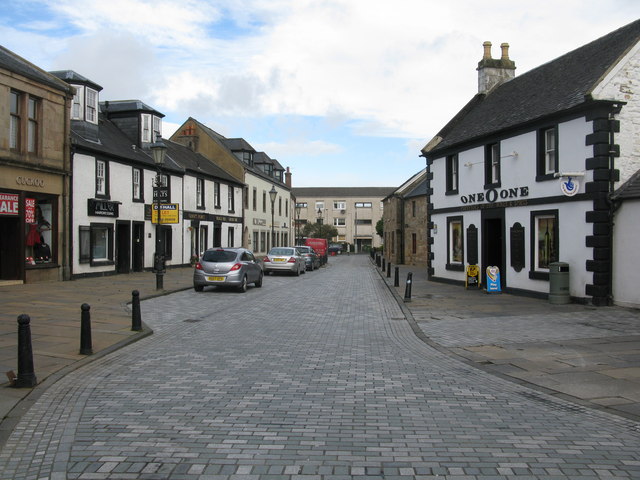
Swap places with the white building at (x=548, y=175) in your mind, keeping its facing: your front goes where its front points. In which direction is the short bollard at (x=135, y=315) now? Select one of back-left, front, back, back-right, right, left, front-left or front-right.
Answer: front

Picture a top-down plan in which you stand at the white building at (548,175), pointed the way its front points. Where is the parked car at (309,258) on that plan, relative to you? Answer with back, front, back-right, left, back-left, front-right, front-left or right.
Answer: right

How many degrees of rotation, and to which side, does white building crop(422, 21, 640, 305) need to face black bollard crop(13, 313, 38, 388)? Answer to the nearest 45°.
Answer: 0° — it already faces it

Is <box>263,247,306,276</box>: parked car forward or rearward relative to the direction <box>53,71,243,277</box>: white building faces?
forward

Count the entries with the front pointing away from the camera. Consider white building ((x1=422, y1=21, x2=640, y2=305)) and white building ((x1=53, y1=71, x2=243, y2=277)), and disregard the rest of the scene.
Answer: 0

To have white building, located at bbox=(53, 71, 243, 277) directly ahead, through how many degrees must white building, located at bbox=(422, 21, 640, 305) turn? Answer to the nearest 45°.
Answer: approximately 45° to its right

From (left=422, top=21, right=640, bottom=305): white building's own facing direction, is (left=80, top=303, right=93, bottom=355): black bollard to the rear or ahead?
ahead

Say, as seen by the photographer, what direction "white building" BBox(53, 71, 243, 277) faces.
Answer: facing the viewer and to the right of the viewer

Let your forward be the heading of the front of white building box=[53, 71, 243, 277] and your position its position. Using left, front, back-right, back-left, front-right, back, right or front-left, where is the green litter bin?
front

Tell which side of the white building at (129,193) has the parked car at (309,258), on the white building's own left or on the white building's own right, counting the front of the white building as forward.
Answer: on the white building's own left

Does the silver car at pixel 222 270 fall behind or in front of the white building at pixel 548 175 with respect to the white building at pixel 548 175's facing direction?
in front

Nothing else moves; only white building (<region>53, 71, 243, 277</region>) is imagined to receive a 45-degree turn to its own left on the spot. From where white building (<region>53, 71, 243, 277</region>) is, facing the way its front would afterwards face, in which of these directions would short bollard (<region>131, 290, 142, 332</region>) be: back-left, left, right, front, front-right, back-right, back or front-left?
right
